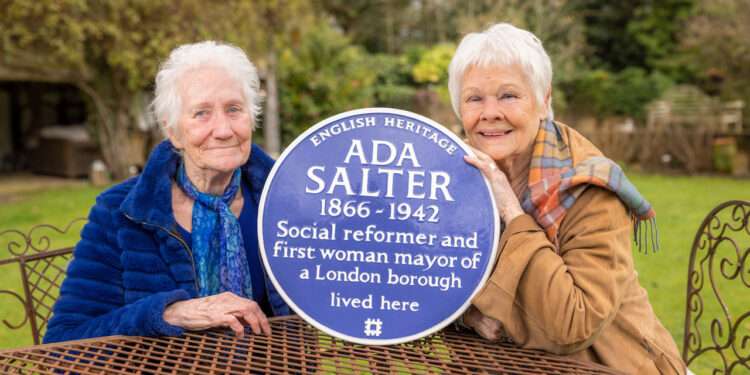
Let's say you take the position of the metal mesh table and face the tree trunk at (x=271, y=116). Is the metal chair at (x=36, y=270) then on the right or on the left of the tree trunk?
left

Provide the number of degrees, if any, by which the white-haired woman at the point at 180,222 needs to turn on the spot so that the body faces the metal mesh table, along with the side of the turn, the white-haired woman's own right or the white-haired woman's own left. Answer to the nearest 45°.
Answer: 0° — they already face it

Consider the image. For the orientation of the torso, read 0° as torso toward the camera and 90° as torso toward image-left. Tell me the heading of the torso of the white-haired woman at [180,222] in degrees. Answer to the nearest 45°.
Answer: approximately 315°

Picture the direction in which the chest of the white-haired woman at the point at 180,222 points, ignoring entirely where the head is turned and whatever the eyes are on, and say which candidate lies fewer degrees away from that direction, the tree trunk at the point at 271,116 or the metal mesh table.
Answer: the metal mesh table

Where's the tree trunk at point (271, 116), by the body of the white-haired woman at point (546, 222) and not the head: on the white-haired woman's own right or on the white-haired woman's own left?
on the white-haired woman's own right

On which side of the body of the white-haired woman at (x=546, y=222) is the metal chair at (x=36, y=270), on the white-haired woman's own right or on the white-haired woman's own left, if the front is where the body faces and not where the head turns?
on the white-haired woman's own right
